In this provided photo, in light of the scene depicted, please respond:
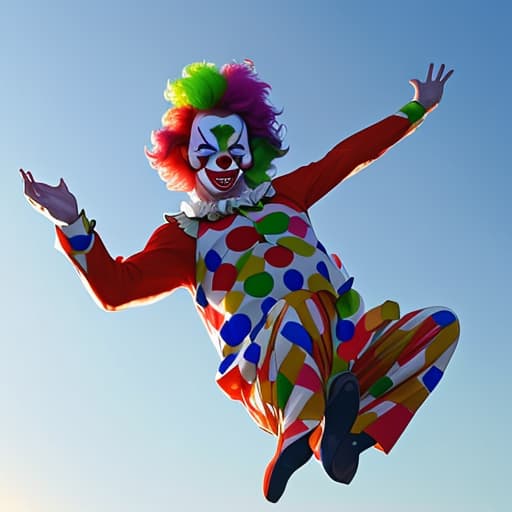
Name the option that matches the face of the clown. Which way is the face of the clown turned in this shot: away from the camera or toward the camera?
toward the camera

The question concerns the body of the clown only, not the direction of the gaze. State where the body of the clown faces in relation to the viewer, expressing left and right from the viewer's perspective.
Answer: facing the viewer
